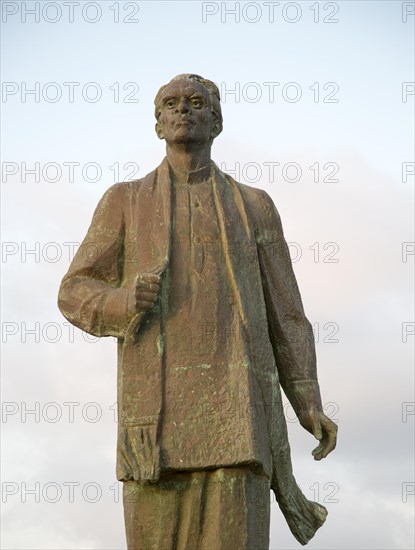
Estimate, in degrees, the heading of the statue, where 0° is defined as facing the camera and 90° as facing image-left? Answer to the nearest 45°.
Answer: approximately 0°
